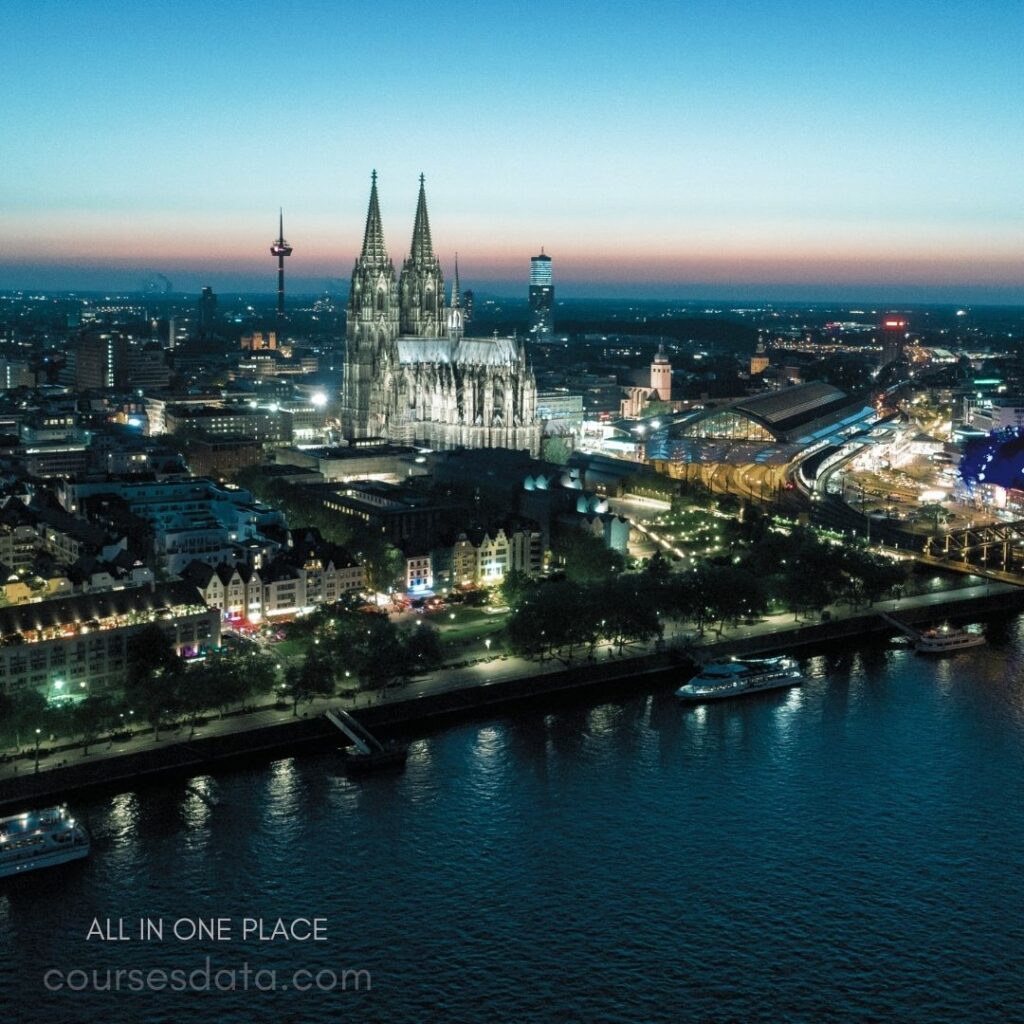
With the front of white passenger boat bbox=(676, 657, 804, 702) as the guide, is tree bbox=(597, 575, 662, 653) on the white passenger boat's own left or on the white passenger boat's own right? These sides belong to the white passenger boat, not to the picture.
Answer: on the white passenger boat's own right

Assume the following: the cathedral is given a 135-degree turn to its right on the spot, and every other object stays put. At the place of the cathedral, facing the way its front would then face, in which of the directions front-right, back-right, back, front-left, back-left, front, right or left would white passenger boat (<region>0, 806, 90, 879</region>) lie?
right

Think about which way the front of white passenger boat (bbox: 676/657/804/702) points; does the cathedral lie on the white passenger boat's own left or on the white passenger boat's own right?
on the white passenger boat's own right

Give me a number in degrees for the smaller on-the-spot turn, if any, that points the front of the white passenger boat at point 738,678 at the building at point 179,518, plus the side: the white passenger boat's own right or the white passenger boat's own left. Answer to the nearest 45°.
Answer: approximately 90° to the white passenger boat's own right

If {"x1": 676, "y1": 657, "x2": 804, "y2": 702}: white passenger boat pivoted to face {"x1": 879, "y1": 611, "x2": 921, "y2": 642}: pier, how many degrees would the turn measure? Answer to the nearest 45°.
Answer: approximately 180°

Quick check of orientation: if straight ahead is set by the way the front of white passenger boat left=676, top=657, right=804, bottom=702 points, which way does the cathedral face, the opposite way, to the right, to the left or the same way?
to the right

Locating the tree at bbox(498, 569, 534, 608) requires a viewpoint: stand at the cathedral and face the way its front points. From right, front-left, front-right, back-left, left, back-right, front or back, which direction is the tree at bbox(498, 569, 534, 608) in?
back-left

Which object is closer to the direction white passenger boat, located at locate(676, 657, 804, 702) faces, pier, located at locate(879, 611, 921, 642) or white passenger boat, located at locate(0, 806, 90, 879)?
the white passenger boat

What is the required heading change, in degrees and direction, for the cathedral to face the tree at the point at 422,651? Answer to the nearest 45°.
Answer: approximately 135° to its left

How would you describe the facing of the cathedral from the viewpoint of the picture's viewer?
facing away from the viewer and to the left of the viewer

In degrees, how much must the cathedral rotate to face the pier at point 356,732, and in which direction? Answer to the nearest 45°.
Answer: approximately 135° to its left

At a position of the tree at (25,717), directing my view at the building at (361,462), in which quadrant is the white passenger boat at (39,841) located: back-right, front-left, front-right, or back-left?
back-right

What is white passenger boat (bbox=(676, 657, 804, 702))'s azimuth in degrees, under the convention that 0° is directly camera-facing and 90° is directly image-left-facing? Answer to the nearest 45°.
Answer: approximately 45°
